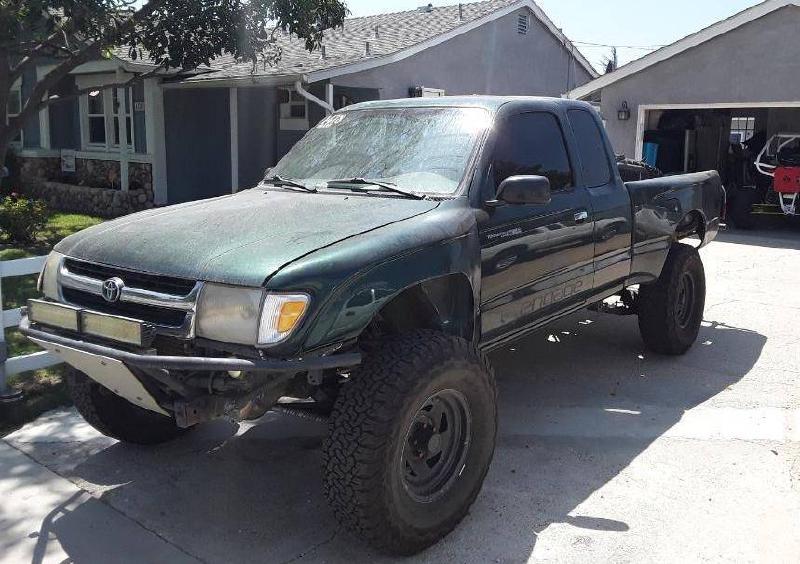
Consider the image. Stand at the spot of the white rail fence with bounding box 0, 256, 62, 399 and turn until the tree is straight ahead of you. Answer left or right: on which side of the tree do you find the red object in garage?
right

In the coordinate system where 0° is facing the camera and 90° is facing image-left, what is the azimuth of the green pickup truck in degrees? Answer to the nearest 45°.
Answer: approximately 45°

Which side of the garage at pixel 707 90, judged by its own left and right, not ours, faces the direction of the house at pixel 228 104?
right

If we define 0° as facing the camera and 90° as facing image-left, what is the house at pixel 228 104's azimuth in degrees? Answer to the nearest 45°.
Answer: approximately 45°

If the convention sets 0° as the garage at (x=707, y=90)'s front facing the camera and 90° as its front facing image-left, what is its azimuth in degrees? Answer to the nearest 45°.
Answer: approximately 0°

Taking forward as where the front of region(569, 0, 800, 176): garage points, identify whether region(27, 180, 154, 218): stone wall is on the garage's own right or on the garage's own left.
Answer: on the garage's own right
